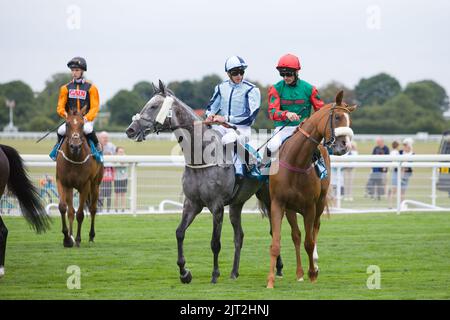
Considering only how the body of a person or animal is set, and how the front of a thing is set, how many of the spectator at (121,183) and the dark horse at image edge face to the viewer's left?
1

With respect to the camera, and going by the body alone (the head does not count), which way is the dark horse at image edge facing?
to the viewer's left

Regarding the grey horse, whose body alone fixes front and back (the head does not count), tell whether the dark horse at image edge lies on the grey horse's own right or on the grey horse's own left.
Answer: on the grey horse's own right

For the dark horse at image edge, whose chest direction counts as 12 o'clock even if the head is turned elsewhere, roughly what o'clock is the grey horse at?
The grey horse is roughly at 7 o'clock from the dark horse at image edge.

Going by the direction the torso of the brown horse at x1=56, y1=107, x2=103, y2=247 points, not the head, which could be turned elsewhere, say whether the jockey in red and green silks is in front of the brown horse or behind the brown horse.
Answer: in front

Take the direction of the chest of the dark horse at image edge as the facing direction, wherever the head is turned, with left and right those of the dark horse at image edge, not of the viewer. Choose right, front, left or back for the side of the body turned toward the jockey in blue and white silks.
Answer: back

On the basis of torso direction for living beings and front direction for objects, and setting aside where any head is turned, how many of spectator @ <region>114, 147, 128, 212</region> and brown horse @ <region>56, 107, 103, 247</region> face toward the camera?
2

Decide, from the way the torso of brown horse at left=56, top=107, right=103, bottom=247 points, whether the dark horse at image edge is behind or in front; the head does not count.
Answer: in front

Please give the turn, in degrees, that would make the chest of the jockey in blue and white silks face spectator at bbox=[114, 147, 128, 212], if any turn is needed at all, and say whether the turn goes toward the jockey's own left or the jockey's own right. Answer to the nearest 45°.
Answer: approximately 135° to the jockey's own right

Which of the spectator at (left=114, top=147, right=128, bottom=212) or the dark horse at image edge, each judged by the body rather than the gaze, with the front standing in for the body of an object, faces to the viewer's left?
the dark horse at image edge

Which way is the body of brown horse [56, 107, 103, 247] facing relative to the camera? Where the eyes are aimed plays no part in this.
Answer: toward the camera

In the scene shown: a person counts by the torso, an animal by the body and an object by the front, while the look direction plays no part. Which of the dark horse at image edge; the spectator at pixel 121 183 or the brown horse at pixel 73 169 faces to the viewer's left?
the dark horse at image edge

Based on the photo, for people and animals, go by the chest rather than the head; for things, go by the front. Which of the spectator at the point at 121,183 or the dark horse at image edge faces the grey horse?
the spectator

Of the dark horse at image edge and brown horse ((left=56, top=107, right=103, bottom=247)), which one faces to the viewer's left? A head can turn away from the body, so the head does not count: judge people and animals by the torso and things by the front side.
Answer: the dark horse at image edge

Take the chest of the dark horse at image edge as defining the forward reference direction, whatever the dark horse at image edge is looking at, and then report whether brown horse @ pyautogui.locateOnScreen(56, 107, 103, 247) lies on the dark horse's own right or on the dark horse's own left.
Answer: on the dark horse's own right
